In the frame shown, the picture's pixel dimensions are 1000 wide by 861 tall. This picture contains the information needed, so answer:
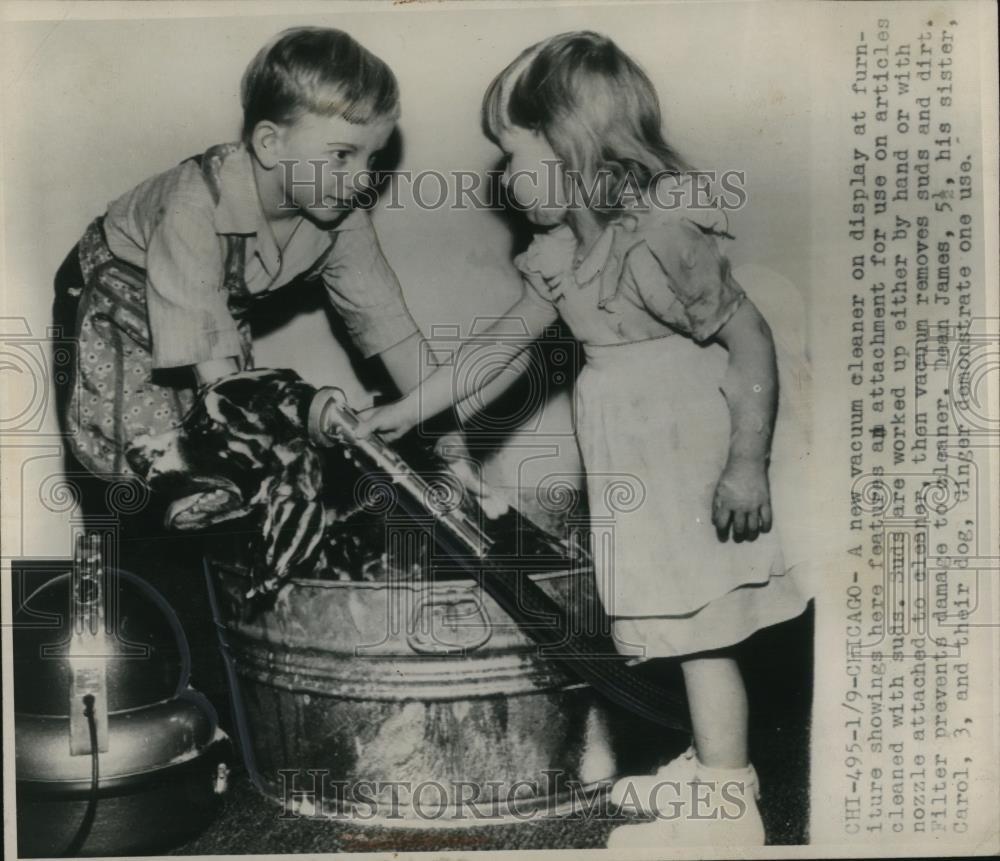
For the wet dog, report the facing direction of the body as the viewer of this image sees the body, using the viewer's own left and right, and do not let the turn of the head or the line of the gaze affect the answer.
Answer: facing to the left of the viewer

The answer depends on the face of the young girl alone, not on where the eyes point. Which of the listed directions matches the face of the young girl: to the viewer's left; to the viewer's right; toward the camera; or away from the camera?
to the viewer's left

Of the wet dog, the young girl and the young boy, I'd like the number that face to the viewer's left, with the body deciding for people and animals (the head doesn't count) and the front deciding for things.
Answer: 2

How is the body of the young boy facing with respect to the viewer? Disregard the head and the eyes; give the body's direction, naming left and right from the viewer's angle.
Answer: facing the viewer and to the right of the viewer

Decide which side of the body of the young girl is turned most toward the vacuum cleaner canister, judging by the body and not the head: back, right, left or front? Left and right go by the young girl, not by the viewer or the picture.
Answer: front

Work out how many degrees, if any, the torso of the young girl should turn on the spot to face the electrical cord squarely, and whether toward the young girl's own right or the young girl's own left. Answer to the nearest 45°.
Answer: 0° — they already face it

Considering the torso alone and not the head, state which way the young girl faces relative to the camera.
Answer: to the viewer's left
